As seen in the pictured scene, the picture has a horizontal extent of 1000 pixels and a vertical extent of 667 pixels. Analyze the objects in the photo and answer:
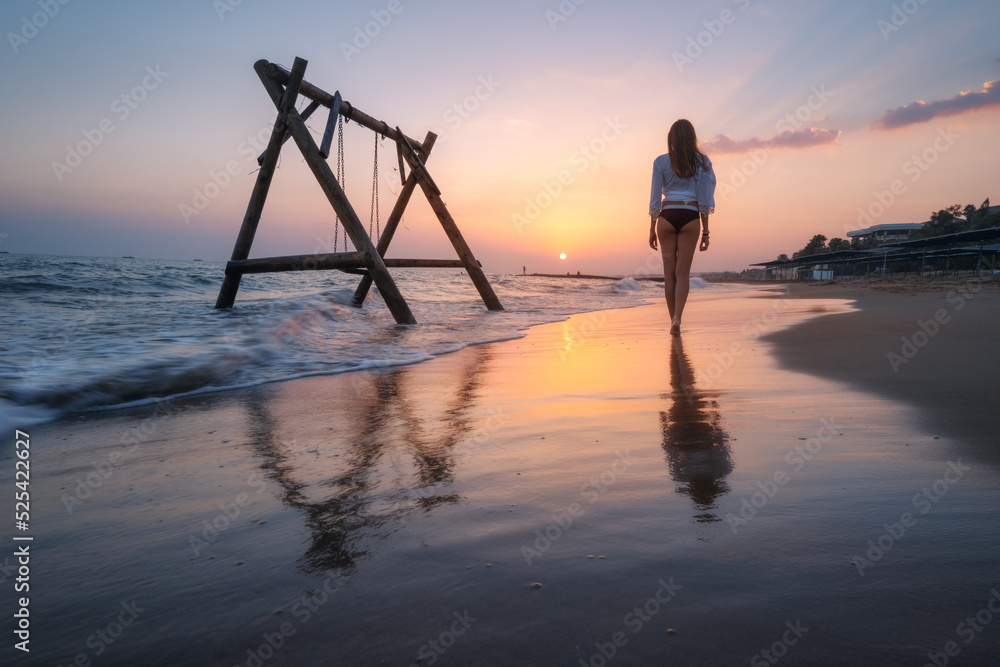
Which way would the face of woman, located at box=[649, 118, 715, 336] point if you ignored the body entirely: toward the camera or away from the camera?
away from the camera

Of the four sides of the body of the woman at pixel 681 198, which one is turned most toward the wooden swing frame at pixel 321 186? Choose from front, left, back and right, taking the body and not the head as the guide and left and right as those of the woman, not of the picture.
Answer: left

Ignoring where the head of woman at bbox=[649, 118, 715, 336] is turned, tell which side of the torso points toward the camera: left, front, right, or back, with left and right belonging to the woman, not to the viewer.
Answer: back
